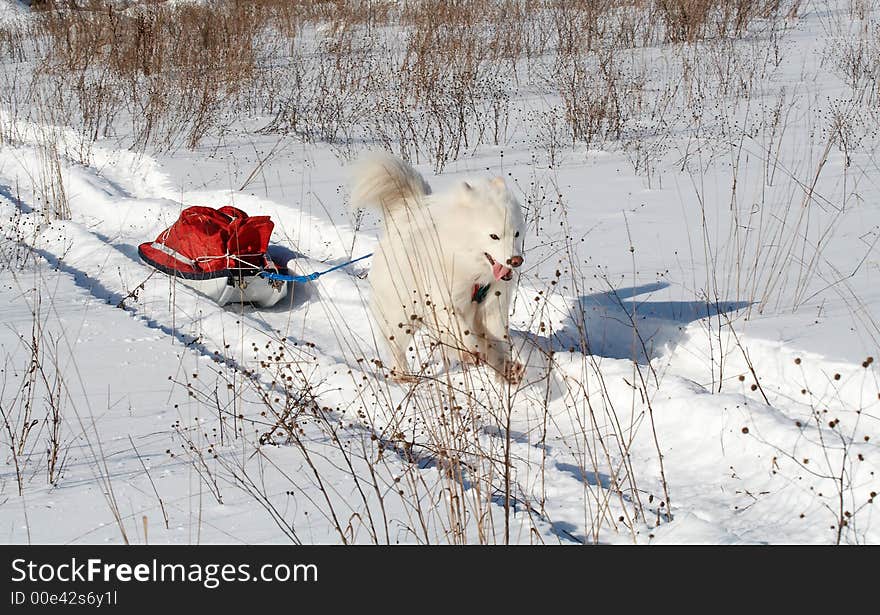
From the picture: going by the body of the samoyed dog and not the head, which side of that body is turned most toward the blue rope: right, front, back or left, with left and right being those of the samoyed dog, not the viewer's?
back

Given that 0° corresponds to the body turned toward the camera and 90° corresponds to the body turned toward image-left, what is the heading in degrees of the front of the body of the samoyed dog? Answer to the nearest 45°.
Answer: approximately 315°

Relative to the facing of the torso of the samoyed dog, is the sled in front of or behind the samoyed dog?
behind
